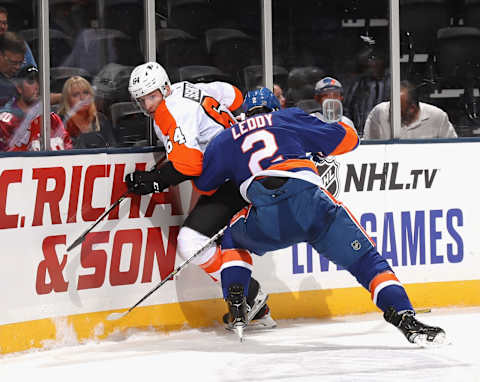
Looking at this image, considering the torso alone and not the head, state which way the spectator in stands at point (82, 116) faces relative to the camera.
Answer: toward the camera

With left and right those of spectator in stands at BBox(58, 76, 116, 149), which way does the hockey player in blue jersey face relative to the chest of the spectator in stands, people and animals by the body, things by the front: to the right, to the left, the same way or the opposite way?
the opposite way

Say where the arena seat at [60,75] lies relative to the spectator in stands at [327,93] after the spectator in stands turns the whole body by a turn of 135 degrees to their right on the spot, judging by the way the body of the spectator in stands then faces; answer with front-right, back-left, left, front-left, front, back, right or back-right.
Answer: left

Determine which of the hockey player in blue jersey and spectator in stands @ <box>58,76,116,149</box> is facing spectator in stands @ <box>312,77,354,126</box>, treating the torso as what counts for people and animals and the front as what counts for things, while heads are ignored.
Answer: the hockey player in blue jersey

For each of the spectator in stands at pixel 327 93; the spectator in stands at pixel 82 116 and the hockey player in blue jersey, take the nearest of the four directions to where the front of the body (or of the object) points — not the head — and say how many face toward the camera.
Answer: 2

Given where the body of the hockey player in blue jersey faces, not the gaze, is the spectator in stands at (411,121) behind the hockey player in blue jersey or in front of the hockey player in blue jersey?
in front

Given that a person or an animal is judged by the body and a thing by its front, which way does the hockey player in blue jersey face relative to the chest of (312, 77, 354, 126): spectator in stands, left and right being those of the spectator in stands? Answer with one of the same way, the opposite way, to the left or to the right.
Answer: the opposite way

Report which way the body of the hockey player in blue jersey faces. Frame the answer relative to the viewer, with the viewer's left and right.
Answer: facing away from the viewer

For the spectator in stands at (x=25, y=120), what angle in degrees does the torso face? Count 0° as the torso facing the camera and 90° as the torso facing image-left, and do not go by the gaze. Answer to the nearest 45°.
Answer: approximately 315°

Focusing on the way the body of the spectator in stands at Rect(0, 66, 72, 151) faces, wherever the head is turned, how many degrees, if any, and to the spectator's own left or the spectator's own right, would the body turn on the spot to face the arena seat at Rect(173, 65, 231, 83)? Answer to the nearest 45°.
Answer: approximately 90° to the spectator's own left

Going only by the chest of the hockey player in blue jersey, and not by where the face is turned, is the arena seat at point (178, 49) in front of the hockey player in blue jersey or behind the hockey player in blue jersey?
in front
